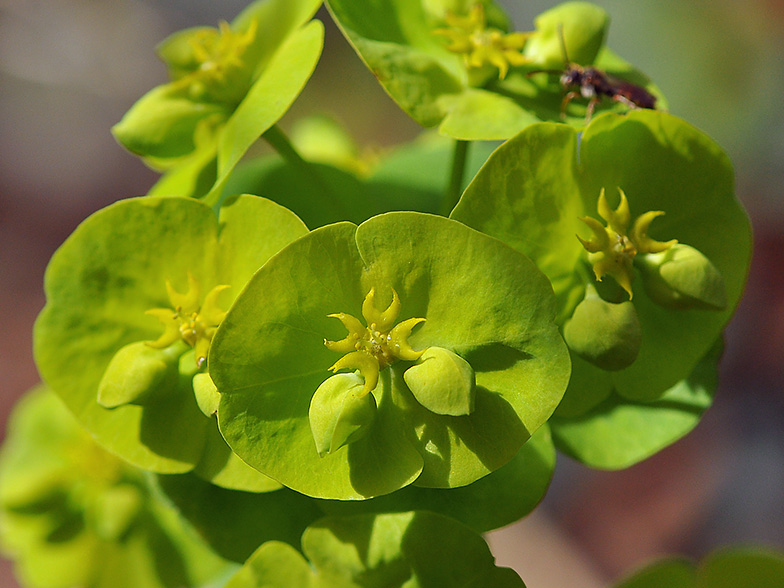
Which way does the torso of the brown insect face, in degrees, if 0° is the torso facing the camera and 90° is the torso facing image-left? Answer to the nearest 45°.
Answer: approximately 90°

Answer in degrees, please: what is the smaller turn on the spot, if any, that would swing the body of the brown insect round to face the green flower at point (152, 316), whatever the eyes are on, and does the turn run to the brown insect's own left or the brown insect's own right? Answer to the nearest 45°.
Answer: approximately 45° to the brown insect's own left
